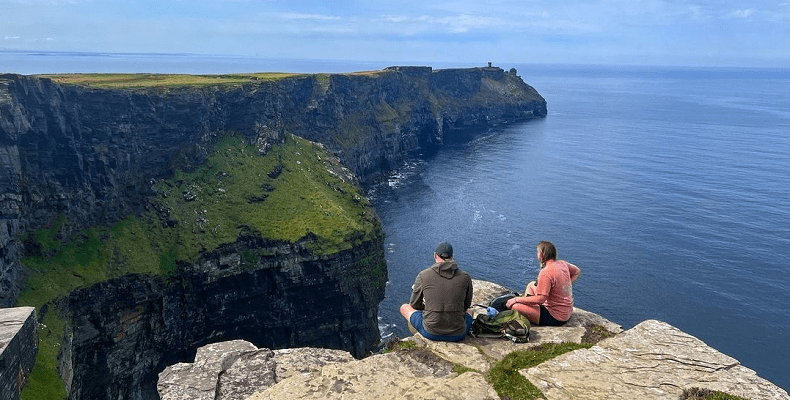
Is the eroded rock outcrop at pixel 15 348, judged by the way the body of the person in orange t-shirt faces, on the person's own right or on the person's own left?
on the person's own left

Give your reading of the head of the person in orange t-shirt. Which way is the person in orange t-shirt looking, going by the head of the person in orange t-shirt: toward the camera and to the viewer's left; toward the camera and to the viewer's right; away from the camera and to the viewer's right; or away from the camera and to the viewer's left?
away from the camera and to the viewer's left

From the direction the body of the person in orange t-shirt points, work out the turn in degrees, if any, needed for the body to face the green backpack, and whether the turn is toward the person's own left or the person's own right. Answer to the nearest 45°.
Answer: approximately 90° to the person's own left

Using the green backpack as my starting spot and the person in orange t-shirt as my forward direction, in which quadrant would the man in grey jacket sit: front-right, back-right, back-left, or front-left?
back-left

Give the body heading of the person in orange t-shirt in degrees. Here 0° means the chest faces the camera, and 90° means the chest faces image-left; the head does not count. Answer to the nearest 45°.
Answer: approximately 135°
